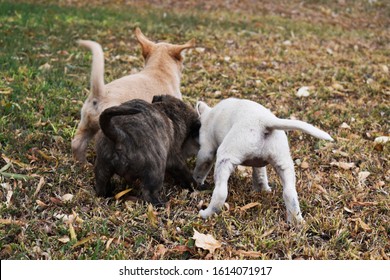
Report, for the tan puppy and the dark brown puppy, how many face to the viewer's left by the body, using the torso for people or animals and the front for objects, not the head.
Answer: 0

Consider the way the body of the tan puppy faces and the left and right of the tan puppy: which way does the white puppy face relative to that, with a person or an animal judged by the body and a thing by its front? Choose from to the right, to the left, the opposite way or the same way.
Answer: to the left

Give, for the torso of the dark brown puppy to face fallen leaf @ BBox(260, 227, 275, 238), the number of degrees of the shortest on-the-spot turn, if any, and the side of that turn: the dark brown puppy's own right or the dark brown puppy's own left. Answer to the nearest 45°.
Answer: approximately 90° to the dark brown puppy's own right

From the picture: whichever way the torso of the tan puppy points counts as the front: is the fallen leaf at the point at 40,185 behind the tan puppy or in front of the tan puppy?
behind

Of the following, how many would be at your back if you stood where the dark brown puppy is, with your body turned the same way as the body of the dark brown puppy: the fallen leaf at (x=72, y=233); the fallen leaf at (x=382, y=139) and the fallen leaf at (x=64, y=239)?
2

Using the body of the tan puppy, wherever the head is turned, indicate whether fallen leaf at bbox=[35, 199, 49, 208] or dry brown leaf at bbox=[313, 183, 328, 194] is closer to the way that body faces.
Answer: the dry brown leaf

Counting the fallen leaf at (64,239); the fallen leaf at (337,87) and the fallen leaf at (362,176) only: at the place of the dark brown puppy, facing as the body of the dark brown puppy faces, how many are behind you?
1

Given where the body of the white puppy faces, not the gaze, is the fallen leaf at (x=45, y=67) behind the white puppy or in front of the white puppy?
in front

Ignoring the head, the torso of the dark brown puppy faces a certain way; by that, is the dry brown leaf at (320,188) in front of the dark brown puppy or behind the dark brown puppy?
in front

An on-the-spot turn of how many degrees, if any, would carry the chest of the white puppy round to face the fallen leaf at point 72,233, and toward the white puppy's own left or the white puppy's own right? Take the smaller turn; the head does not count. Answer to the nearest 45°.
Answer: approximately 90° to the white puppy's own left

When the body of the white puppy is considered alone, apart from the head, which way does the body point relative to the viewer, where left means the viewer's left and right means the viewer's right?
facing away from the viewer and to the left of the viewer

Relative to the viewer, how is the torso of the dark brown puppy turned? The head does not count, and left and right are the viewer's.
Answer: facing away from the viewer and to the right of the viewer

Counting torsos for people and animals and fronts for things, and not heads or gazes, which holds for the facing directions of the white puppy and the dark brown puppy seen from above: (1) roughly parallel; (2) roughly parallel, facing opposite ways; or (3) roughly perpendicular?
roughly perpendicular

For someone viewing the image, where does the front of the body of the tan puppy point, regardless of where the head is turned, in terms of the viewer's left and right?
facing away from the viewer and to the right of the viewer

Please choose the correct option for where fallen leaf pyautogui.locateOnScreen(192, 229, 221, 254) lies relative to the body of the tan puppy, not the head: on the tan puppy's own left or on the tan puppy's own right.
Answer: on the tan puppy's own right

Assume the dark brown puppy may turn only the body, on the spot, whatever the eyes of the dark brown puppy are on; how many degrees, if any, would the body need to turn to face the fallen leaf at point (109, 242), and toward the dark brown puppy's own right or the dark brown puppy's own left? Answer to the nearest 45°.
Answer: approximately 135° to the dark brown puppy's own right

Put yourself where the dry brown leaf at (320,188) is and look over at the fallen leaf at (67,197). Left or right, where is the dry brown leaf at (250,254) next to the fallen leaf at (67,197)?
left
